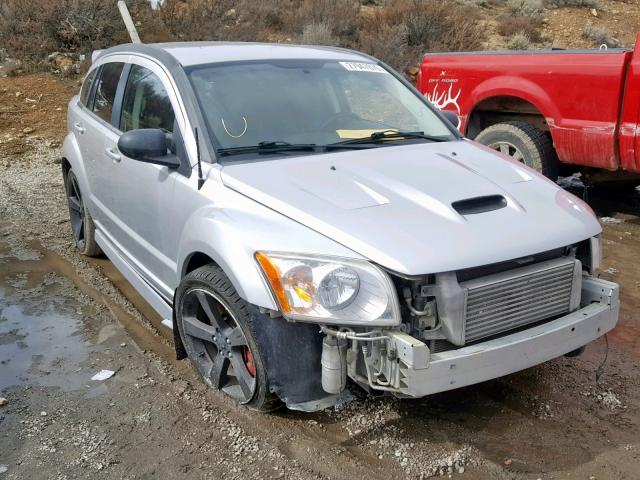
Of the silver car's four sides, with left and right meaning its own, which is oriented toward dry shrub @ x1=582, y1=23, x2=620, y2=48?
left

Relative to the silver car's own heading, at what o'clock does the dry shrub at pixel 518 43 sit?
The dry shrub is roughly at 8 o'clock from the silver car.

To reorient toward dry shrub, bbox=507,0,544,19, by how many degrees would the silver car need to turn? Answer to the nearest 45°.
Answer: approximately 135° to its left

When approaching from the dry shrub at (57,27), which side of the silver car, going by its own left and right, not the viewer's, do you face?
back

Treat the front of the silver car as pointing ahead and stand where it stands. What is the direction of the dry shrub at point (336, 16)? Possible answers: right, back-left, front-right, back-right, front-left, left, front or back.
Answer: back-left

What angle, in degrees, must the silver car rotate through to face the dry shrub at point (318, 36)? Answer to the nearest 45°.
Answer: approximately 135° to its left

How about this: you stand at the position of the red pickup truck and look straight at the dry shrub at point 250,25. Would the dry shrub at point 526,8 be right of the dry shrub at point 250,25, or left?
right

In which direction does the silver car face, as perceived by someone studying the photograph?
facing the viewer and to the right of the viewer

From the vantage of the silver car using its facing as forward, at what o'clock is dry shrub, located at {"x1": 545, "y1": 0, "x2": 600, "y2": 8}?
The dry shrub is roughly at 8 o'clock from the silver car.

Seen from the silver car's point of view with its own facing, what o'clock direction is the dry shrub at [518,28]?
The dry shrub is roughly at 8 o'clock from the silver car.

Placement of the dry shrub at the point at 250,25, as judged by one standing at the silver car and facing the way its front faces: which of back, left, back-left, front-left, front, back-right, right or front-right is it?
back-left

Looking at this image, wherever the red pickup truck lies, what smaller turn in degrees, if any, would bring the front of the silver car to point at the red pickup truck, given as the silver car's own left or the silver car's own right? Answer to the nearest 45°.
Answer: approximately 90° to the silver car's own left
